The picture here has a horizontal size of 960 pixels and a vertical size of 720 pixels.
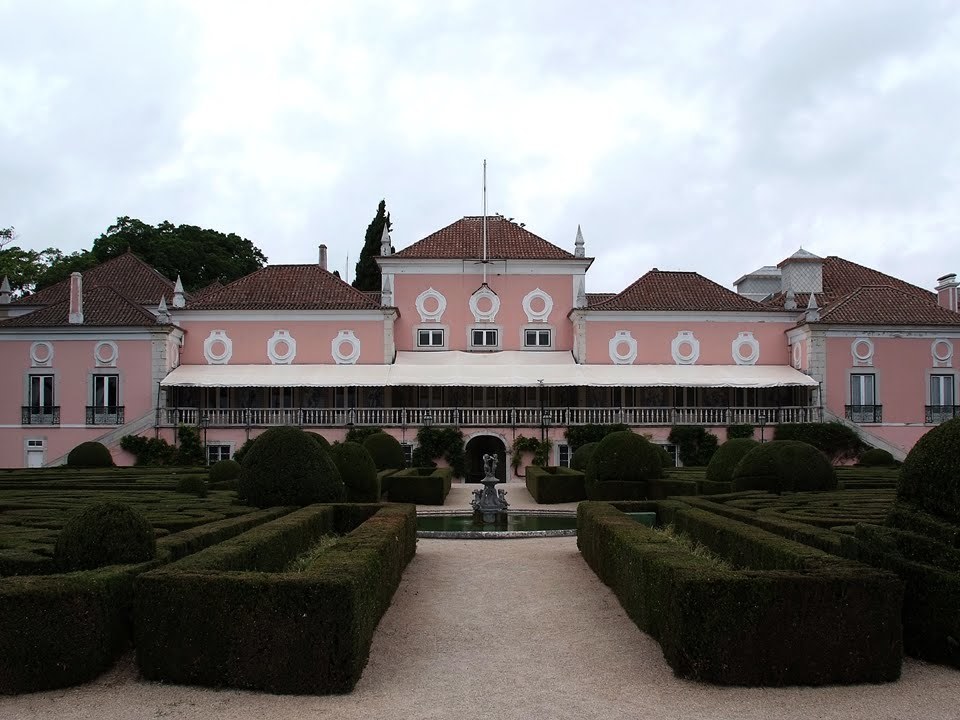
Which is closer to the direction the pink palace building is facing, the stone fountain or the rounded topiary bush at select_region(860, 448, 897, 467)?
the stone fountain

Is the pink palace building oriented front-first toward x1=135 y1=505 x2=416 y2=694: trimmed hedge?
yes

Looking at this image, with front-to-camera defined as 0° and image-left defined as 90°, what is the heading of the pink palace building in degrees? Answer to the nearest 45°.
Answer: approximately 0°

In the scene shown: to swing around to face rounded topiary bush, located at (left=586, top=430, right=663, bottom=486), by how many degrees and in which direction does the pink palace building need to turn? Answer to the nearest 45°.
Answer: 0° — it already faces it

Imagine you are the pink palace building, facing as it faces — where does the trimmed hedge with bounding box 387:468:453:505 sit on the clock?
The trimmed hedge is roughly at 12 o'clock from the pink palace building.
